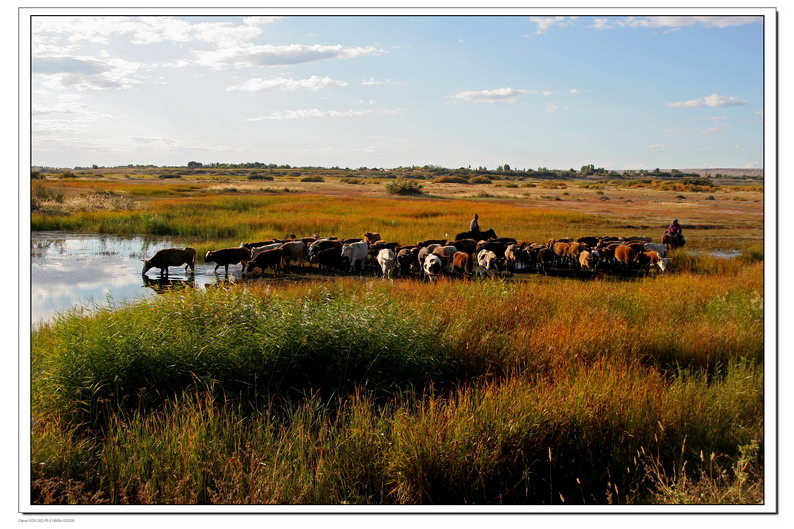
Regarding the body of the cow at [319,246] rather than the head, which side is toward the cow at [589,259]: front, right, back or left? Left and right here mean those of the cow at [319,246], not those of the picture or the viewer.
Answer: back

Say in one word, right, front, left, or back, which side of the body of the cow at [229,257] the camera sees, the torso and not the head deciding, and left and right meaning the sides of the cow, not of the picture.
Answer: left

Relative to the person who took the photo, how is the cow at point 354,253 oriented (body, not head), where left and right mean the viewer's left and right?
facing the viewer and to the left of the viewer

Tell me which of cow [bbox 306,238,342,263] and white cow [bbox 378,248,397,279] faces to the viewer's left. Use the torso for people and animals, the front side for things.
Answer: the cow

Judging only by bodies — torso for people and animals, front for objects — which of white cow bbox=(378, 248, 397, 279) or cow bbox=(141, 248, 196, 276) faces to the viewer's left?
the cow

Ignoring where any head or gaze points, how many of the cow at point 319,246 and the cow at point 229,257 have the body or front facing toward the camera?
0

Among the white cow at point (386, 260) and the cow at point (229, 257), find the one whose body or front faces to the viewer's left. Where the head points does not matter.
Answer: the cow

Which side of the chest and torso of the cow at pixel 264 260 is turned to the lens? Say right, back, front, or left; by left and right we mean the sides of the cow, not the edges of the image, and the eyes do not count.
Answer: left

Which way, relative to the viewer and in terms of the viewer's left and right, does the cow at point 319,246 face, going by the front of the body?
facing to the left of the viewer

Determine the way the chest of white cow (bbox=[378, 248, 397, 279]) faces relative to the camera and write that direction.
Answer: toward the camera
